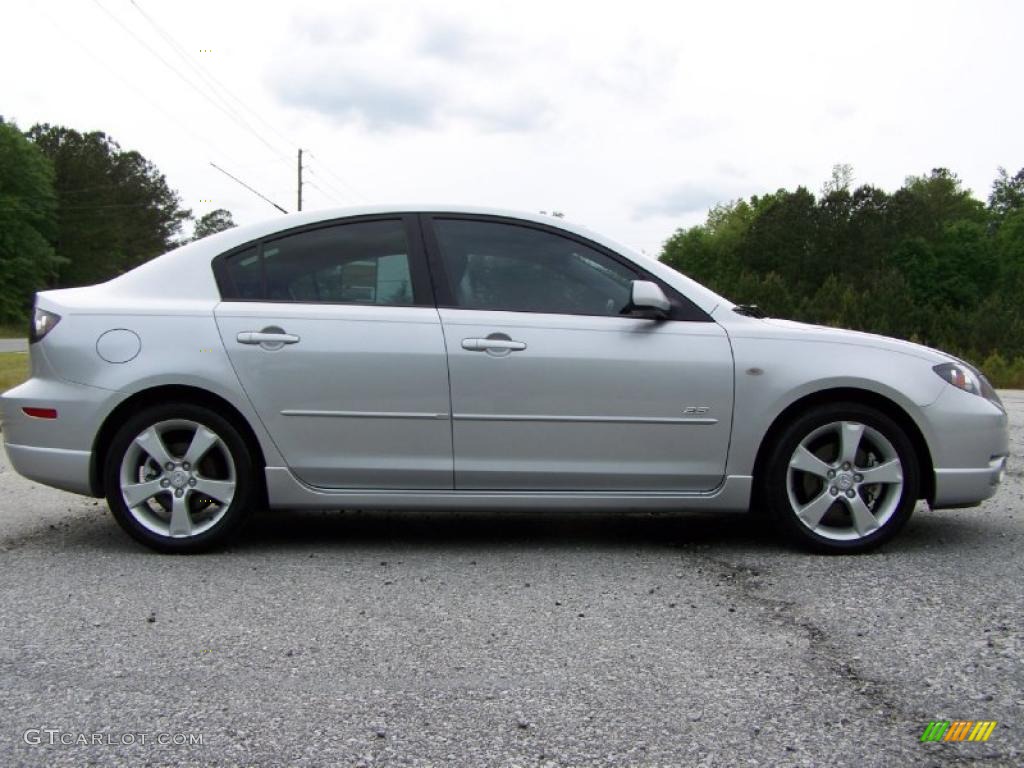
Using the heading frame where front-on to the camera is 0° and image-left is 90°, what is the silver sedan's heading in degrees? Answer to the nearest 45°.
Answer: approximately 270°
